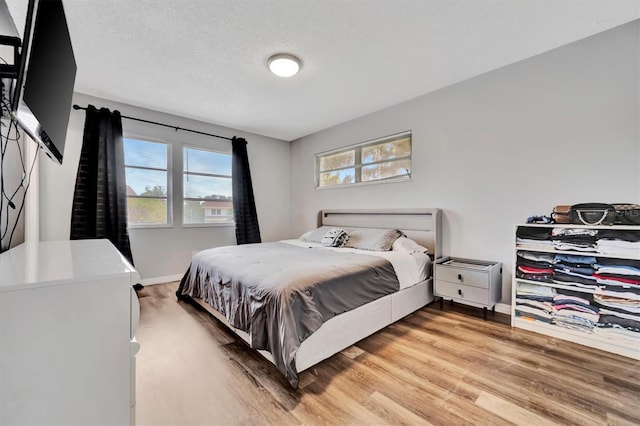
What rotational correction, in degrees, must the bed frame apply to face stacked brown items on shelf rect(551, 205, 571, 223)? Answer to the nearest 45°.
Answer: approximately 135° to its left

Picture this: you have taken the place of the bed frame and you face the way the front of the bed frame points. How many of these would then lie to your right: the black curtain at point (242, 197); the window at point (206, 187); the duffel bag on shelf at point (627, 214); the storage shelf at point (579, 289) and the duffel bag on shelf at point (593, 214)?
2

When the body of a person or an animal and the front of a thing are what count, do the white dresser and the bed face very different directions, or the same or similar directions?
very different directions

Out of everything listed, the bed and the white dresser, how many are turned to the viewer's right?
1

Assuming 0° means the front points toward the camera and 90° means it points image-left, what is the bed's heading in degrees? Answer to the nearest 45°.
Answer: approximately 45°

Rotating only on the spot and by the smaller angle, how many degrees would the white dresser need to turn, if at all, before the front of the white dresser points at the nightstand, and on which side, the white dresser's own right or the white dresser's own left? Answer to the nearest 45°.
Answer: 0° — it already faces it

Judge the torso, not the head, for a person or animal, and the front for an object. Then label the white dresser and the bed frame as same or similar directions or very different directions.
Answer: very different directions

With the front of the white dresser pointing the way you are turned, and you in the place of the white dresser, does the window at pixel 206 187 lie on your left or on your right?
on your left

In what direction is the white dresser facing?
to the viewer's right

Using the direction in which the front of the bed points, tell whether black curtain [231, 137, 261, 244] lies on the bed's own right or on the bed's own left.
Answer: on the bed's own right
